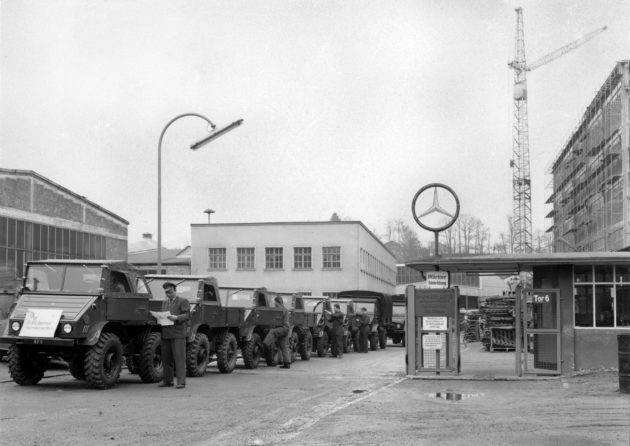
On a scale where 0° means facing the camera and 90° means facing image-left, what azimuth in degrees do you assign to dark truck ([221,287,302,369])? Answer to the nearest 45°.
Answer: approximately 45°

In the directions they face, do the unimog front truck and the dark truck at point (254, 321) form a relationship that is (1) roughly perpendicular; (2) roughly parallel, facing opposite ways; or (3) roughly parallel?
roughly parallel

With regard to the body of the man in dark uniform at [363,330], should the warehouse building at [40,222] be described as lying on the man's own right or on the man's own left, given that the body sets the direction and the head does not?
on the man's own right

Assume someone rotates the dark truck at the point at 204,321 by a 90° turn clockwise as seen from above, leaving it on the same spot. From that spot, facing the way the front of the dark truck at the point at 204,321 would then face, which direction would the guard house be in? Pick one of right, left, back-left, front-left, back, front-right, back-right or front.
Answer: back-right

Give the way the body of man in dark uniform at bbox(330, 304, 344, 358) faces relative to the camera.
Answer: toward the camera

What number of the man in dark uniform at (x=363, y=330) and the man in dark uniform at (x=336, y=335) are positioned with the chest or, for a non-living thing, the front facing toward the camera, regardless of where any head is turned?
2

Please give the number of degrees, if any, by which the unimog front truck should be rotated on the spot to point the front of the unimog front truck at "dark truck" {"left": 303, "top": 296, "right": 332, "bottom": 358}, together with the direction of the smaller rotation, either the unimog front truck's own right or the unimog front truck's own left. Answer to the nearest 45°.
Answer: approximately 180°

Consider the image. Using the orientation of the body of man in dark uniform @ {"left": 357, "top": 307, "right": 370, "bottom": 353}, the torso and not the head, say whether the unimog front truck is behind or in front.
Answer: in front

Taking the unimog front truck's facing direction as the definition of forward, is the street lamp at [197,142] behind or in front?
behind

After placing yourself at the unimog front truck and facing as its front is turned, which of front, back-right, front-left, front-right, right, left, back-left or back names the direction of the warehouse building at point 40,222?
back-right

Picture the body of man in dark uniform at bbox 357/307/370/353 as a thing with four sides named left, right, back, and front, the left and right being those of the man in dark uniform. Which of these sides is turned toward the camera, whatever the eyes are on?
front

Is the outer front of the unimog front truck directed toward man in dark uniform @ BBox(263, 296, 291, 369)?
no

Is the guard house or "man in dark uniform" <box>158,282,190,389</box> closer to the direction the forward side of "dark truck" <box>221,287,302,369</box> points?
the man in dark uniform

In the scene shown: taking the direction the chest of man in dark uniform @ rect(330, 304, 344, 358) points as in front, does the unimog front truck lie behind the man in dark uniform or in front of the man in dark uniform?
in front

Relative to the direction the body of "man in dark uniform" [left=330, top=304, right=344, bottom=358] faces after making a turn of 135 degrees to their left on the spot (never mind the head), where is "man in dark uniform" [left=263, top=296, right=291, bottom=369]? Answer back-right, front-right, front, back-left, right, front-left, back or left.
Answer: back-right
